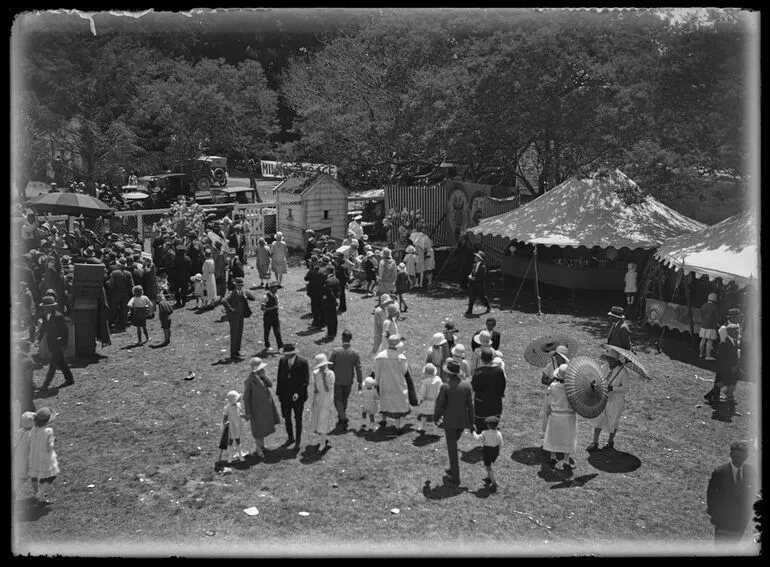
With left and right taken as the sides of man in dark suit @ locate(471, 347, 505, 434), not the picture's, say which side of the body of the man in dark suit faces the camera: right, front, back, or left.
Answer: back

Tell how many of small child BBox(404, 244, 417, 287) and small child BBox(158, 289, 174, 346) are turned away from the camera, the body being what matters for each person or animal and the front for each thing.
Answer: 1

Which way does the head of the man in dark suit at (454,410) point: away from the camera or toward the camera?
away from the camera
